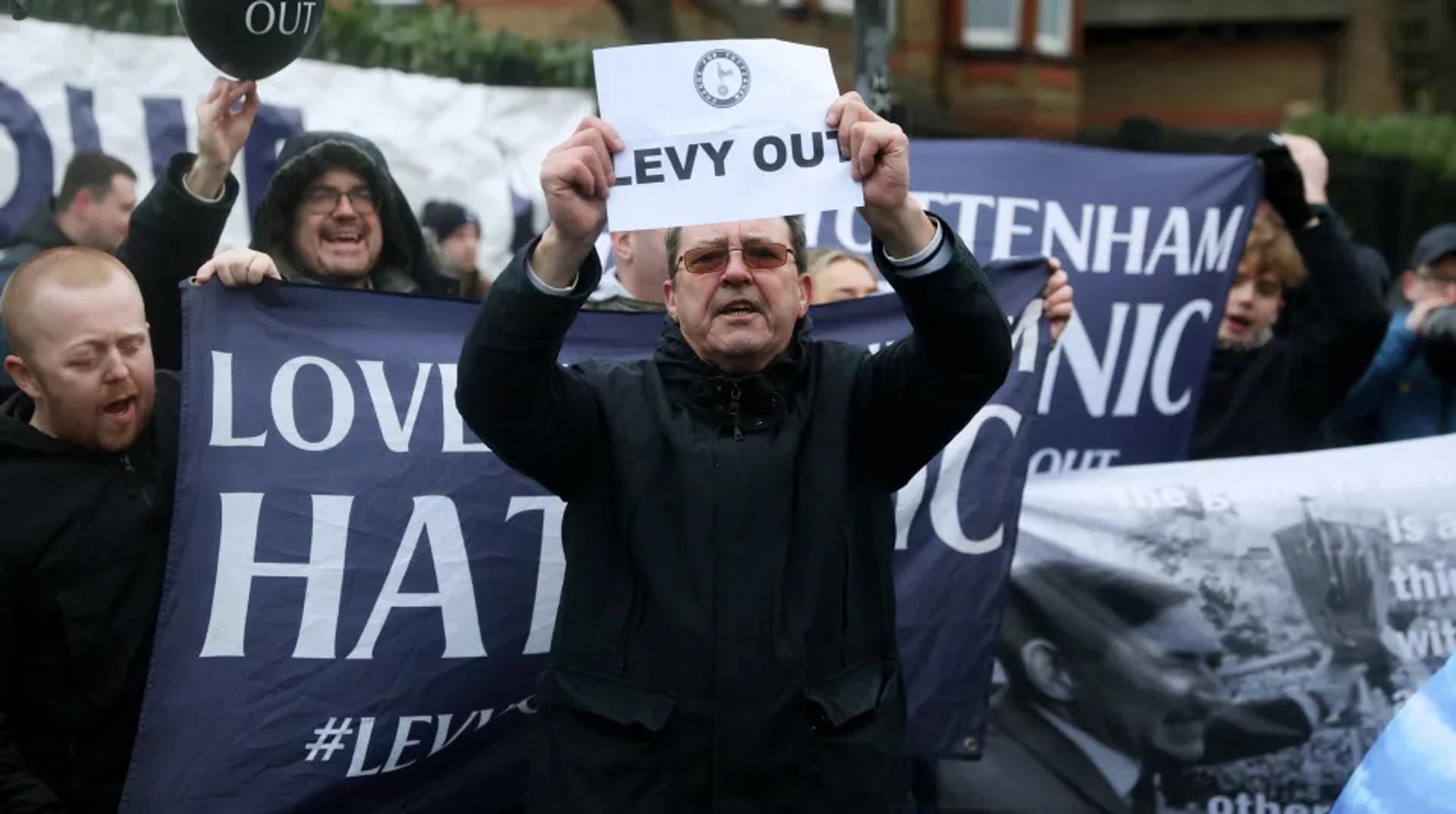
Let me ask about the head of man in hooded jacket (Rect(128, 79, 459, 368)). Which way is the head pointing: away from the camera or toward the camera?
toward the camera

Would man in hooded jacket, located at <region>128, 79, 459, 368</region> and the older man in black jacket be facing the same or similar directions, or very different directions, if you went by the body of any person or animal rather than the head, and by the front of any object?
same or similar directions

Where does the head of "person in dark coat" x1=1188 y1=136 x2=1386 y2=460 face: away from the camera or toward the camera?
toward the camera

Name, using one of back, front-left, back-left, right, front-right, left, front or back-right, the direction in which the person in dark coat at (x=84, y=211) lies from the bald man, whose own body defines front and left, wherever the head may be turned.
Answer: back-left

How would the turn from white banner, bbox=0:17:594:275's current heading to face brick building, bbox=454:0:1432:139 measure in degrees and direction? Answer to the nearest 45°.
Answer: approximately 135° to its left

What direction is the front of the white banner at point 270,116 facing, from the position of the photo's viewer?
facing the viewer

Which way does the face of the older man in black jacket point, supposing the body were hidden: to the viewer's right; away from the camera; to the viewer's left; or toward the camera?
toward the camera

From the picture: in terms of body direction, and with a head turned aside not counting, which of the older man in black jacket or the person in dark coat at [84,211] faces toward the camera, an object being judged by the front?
the older man in black jacket

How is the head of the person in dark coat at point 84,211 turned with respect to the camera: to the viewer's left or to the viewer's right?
to the viewer's right

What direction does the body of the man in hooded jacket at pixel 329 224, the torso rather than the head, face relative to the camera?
toward the camera

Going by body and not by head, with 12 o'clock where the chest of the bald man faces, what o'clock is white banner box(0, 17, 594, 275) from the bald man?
The white banner is roughly at 8 o'clock from the bald man.
